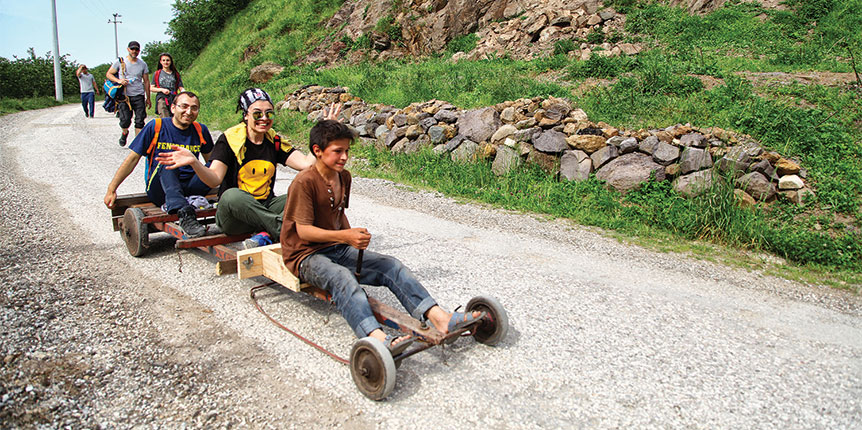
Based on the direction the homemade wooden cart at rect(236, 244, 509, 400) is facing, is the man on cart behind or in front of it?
behind

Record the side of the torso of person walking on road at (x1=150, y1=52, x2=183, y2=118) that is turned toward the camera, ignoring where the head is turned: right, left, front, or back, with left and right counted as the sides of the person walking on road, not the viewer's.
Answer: front

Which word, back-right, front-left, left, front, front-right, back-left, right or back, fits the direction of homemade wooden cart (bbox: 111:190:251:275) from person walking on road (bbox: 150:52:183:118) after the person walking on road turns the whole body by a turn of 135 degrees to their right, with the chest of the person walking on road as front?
back-left

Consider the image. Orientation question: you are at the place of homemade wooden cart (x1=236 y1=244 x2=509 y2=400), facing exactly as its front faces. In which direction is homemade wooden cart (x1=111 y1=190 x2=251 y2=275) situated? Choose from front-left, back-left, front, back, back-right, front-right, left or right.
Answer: back

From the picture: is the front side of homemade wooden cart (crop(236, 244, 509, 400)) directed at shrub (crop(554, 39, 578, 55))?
no

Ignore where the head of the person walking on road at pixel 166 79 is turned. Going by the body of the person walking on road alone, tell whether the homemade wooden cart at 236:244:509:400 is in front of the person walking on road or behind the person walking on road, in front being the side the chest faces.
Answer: in front

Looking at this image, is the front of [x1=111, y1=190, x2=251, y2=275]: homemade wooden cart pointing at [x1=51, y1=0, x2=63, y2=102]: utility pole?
no

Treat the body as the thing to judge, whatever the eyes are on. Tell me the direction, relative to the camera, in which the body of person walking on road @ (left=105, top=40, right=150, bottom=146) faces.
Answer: toward the camera

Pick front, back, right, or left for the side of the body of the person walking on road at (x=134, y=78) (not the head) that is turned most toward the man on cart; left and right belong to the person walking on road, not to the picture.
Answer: front

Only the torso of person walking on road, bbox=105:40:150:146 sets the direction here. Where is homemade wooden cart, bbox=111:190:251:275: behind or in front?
in front

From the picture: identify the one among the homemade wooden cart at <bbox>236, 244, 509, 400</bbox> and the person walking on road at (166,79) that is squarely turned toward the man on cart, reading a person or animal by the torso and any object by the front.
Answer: the person walking on road

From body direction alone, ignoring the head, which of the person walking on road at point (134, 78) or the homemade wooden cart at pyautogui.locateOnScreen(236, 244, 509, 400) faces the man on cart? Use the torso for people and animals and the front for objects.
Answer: the person walking on road

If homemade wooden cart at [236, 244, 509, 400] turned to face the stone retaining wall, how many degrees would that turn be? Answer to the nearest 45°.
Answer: approximately 90° to its left

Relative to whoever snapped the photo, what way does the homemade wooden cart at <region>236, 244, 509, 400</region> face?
facing the viewer and to the right of the viewer

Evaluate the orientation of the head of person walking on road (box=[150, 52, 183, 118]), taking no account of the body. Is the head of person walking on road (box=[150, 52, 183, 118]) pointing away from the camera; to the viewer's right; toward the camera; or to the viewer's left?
toward the camera

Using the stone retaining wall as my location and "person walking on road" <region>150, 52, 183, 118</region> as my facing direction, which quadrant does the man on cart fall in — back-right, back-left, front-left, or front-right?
front-left

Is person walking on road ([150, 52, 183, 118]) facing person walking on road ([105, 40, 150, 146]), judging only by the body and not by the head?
no

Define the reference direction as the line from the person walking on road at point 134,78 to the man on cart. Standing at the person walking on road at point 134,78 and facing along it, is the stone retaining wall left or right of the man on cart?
left

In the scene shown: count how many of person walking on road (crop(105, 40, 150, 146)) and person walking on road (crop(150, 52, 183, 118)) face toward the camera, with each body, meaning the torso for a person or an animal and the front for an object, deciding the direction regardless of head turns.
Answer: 2

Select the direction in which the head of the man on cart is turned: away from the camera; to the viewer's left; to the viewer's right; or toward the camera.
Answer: toward the camera
